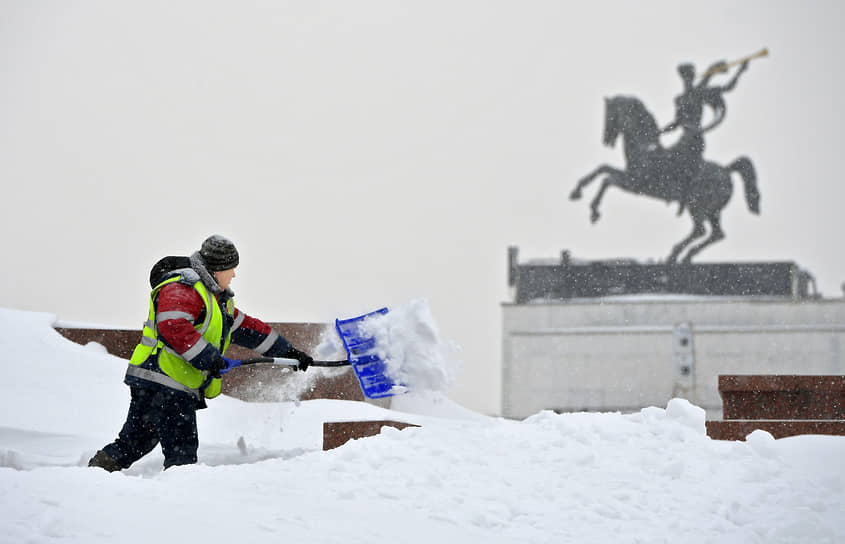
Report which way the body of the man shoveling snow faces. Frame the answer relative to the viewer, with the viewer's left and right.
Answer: facing to the right of the viewer

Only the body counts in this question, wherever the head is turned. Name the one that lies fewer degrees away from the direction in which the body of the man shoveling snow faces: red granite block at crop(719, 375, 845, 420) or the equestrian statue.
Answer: the red granite block

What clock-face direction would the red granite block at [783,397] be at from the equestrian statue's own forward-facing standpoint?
The red granite block is roughly at 9 o'clock from the equestrian statue.

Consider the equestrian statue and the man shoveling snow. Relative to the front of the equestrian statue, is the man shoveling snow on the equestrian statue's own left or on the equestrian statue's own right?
on the equestrian statue's own left

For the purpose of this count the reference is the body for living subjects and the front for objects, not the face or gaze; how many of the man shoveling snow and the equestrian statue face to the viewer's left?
1

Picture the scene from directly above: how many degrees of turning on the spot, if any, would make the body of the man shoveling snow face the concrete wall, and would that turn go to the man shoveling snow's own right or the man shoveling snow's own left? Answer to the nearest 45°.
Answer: approximately 45° to the man shoveling snow's own left

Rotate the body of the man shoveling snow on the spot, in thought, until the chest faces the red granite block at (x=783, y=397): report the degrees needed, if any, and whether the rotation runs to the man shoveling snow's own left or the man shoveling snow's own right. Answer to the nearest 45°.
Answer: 0° — they already face it

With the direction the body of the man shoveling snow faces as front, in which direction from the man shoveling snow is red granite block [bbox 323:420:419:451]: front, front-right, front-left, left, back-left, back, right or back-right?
front-left

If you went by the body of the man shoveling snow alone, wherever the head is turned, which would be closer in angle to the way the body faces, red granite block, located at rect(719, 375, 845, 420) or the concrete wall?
the red granite block

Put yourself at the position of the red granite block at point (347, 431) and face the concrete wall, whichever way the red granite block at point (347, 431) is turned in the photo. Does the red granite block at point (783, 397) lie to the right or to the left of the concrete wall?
right

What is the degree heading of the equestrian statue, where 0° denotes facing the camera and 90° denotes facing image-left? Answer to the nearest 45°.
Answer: approximately 90°
